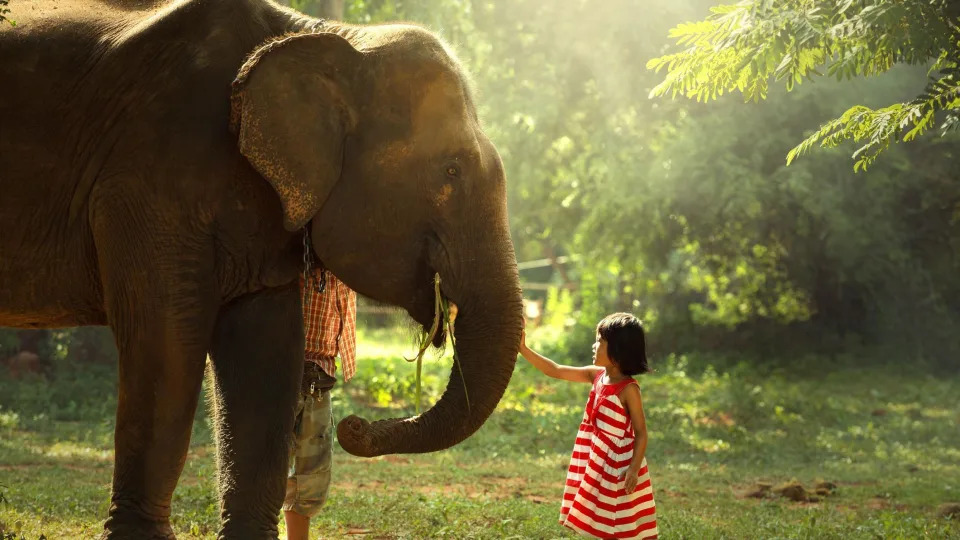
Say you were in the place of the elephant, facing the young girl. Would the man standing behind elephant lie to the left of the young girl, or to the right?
left

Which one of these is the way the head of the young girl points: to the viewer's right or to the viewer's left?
to the viewer's left

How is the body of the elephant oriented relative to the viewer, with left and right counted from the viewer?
facing to the right of the viewer

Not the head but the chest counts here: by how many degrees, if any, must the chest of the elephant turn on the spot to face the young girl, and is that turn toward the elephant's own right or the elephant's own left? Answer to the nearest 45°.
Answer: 0° — it already faces them

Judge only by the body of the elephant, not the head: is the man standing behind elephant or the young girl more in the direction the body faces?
the young girl

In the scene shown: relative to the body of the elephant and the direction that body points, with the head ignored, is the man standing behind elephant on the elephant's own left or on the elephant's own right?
on the elephant's own left
